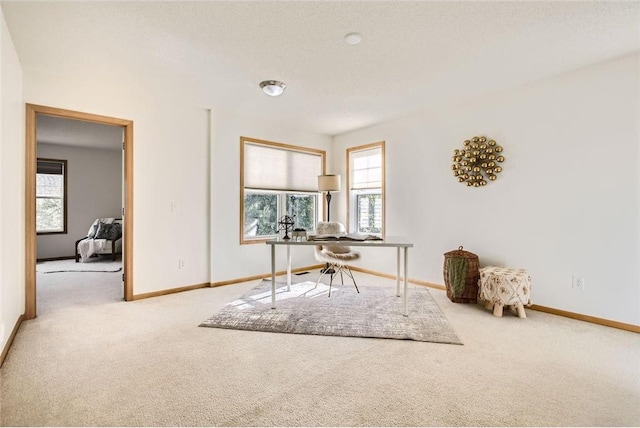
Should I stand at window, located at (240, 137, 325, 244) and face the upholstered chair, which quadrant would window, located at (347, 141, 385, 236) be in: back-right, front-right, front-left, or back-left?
front-left

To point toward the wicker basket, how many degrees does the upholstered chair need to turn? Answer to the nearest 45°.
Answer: approximately 45° to its left

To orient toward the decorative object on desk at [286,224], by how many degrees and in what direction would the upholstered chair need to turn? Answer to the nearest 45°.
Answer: approximately 135° to its right

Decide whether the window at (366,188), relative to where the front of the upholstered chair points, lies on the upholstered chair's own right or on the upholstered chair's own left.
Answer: on the upholstered chair's own left

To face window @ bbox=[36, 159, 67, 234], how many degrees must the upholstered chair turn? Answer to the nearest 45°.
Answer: approximately 135° to its right
